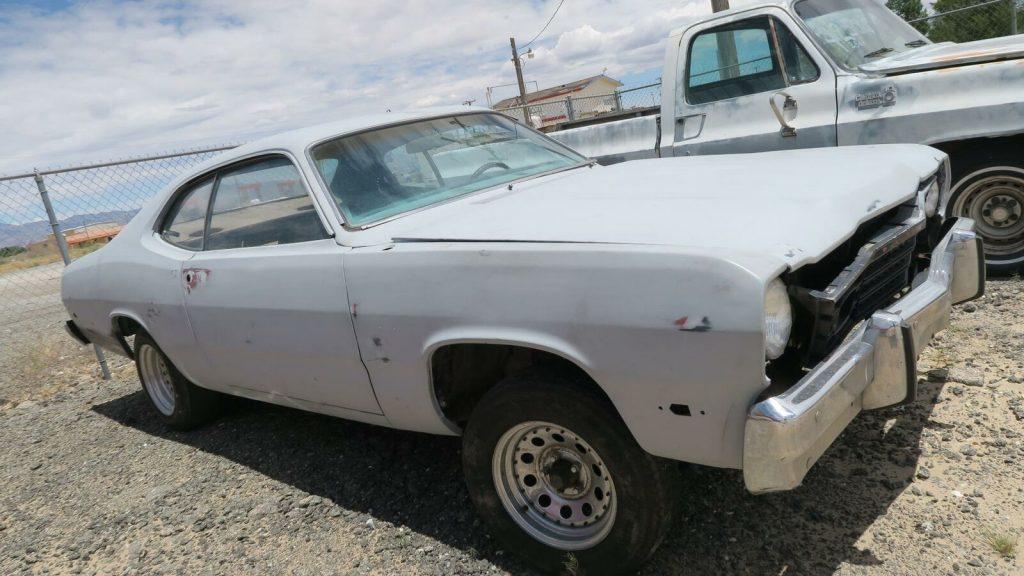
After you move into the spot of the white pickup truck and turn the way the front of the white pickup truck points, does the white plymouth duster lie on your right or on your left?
on your right

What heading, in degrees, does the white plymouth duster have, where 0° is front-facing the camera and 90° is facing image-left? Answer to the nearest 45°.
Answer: approximately 315°

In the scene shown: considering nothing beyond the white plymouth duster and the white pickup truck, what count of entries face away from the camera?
0

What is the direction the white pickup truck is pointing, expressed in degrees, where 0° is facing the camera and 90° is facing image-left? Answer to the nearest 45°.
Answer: approximately 315°

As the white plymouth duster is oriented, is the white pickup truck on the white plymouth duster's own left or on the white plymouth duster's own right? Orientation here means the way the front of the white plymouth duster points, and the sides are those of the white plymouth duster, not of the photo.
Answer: on the white plymouth duster's own left
